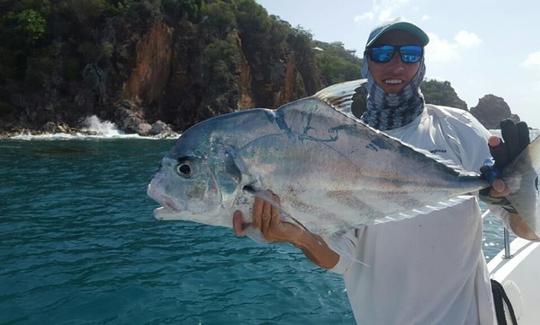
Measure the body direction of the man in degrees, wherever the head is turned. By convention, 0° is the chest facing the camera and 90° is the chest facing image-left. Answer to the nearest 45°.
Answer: approximately 0°
